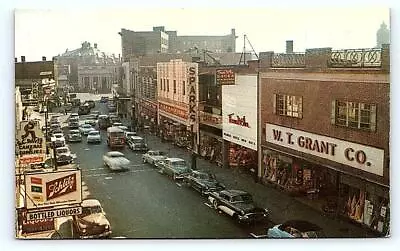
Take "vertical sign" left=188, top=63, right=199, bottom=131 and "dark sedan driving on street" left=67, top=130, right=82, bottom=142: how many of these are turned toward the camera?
2
